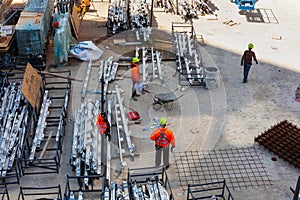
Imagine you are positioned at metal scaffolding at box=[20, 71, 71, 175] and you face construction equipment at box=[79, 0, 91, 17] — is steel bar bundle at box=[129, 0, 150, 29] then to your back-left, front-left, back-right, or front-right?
front-right

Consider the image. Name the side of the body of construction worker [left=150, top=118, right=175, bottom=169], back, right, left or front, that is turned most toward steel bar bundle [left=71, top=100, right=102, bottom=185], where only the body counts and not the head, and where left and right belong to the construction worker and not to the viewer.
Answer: left

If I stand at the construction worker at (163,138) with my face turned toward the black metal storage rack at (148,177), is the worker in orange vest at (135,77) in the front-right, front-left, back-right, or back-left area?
back-right

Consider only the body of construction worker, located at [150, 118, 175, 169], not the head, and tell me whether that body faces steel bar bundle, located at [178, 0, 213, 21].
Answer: yes

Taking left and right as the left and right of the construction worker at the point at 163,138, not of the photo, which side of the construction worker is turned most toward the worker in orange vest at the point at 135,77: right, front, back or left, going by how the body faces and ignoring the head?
front

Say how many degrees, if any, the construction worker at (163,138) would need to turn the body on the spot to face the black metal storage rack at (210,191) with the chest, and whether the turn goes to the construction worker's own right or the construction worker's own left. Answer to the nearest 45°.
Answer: approximately 135° to the construction worker's own right

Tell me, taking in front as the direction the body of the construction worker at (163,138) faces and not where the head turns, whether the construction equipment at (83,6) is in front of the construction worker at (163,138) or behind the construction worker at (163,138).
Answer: in front

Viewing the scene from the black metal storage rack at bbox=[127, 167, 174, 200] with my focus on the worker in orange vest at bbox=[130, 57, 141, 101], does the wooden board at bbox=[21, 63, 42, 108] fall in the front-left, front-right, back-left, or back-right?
front-left

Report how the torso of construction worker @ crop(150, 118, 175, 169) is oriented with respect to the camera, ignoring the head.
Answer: away from the camera

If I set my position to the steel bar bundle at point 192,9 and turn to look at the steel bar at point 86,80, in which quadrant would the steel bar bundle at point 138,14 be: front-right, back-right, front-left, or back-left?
front-right
